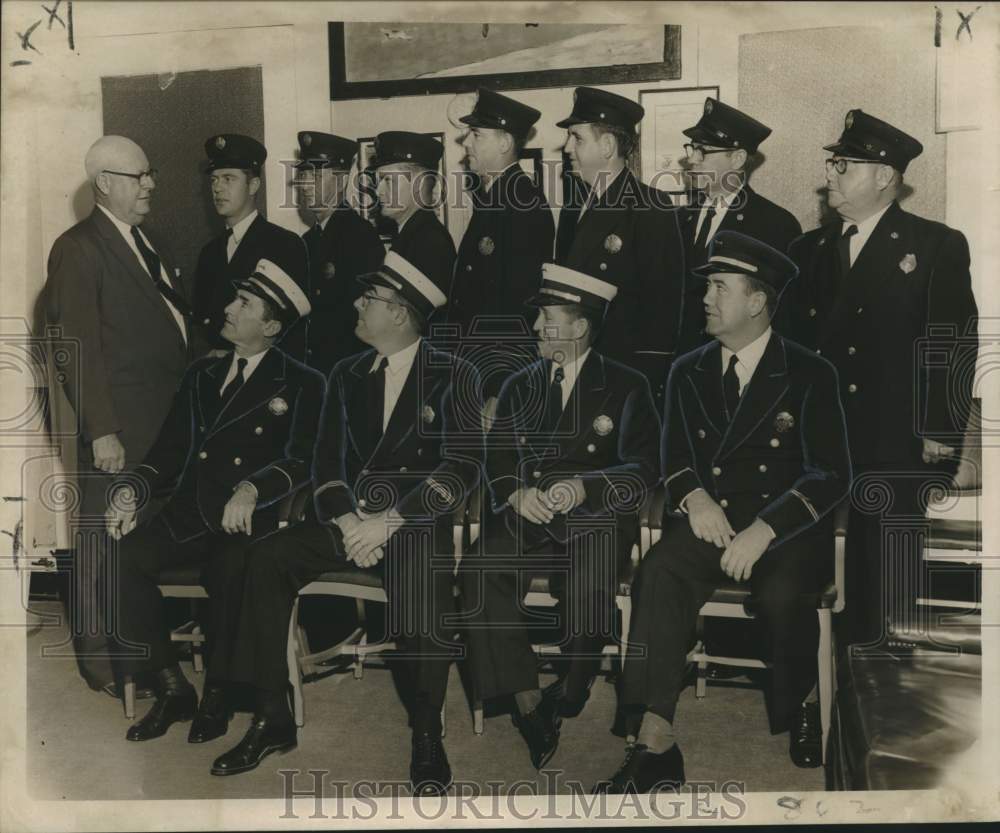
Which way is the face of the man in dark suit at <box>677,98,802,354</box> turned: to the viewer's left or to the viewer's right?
to the viewer's left

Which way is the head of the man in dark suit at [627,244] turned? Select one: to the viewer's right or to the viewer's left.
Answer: to the viewer's left

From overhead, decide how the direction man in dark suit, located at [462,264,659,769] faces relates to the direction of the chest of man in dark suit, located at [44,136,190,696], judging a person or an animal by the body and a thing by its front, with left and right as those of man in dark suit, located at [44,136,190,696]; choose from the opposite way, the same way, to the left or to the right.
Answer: to the right

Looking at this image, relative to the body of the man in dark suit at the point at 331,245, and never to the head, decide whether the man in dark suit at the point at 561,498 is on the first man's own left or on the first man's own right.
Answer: on the first man's own left

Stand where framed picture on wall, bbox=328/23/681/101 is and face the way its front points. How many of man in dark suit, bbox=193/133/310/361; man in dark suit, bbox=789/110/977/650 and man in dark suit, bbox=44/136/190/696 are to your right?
2

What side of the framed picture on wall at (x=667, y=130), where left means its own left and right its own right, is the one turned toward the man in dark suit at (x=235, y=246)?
right

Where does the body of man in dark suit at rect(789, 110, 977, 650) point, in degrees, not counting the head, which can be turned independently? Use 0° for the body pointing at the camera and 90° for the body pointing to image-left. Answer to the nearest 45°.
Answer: approximately 45°

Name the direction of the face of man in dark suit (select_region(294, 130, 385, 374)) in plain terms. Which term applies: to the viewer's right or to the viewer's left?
to the viewer's left

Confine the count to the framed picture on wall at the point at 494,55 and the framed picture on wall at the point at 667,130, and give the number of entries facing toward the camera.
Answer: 2

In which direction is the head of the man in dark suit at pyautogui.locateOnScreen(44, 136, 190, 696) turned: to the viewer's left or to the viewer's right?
to the viewer's right

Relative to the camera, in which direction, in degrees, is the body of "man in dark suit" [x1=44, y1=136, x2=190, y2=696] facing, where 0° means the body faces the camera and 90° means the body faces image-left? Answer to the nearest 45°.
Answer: approximately 315°
